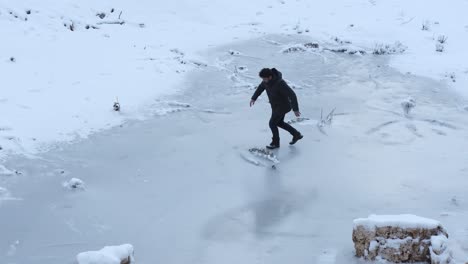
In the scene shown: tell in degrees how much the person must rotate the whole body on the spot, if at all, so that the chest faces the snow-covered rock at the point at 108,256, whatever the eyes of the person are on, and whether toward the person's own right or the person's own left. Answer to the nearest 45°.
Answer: approximately 45° to the person's own left

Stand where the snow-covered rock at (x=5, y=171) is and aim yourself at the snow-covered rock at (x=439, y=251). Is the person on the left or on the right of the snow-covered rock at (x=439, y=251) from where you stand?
left

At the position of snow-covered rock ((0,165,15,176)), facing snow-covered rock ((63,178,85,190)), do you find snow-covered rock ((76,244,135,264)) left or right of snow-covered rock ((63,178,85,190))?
right
